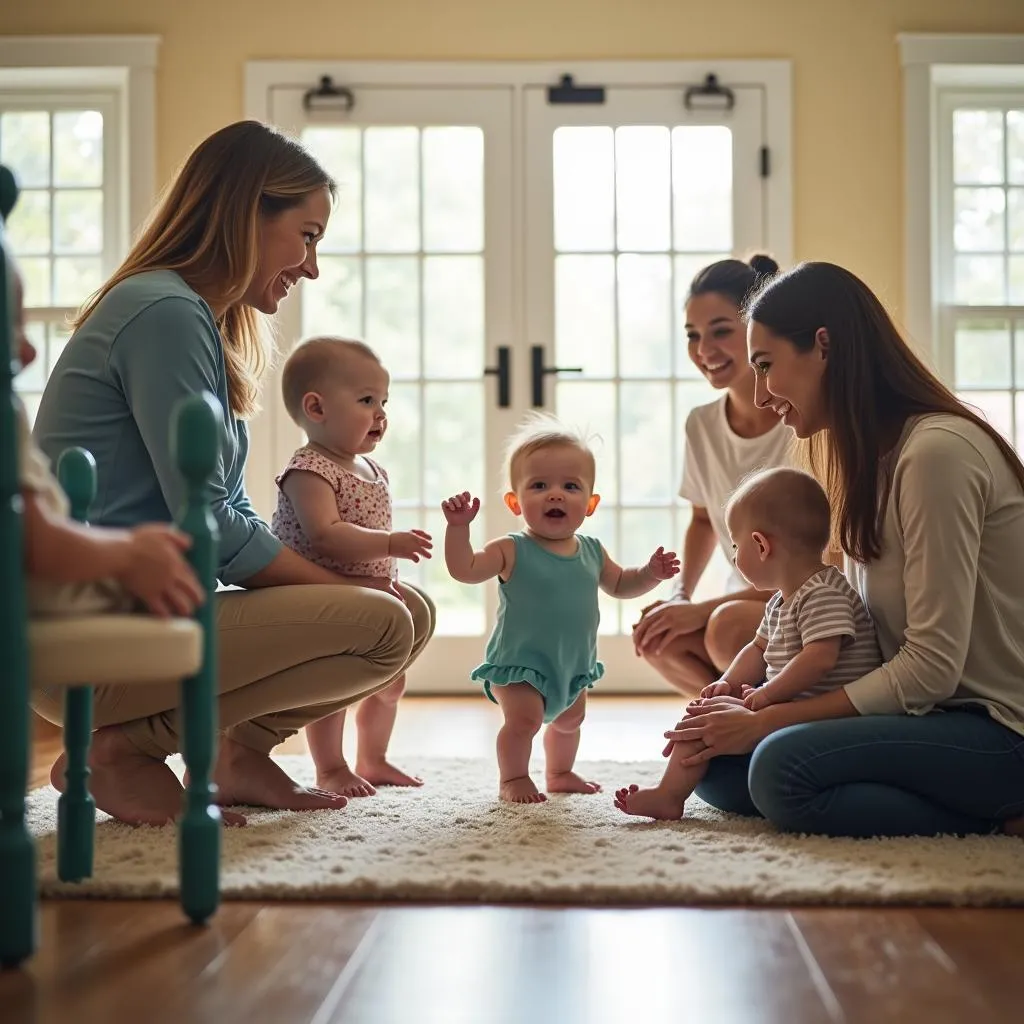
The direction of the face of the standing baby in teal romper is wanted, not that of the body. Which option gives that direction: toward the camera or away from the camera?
toward the camera

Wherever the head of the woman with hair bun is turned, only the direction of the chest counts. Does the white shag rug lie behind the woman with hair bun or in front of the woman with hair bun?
in front

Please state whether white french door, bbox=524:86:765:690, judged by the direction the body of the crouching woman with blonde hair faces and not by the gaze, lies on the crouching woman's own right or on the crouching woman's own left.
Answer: on the crouching woman's own left

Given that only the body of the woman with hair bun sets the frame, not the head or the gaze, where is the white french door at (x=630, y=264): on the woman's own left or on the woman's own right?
on the woman's own right

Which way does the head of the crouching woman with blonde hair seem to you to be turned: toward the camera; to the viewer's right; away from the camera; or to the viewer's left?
to the viewer's right

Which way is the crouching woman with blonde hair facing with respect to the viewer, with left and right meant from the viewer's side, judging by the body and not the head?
facing to the right of the viewer

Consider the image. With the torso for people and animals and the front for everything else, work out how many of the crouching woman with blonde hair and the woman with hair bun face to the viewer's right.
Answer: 1

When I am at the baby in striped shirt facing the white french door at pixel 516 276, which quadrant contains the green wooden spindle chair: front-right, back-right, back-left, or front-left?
back-left

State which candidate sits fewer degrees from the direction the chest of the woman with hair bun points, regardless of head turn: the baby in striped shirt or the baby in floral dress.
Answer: the baby in floral dress

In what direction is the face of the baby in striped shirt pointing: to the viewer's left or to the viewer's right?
to the viewer's left

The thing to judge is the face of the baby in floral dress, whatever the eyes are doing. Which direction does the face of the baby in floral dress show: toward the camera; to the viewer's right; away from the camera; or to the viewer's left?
to the viewer's right
